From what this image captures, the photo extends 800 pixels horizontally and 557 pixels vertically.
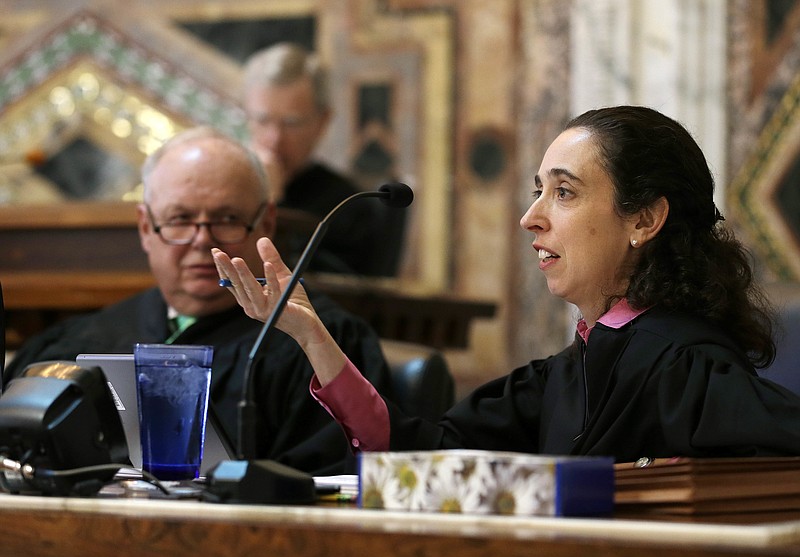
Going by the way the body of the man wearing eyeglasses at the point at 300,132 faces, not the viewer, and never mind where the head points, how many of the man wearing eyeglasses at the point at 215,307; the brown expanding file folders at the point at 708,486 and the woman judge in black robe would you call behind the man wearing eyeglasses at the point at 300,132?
0

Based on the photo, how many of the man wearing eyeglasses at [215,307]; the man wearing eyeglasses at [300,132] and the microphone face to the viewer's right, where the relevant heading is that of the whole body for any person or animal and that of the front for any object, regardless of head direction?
1

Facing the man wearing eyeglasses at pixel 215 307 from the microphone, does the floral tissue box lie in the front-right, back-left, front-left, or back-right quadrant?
back-right

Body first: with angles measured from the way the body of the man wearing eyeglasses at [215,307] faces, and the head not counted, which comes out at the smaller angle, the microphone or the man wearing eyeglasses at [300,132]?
the microphone

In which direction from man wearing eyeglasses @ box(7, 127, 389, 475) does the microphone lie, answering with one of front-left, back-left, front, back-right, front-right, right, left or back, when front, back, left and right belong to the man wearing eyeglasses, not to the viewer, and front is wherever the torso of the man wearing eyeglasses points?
front

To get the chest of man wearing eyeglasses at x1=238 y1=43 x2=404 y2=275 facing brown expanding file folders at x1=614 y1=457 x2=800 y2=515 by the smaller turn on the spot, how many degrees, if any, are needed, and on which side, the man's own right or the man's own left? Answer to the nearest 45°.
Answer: approximately 45° to the man's own left

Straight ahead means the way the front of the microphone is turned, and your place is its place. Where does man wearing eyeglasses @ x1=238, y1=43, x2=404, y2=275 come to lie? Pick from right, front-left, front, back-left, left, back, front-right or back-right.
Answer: left

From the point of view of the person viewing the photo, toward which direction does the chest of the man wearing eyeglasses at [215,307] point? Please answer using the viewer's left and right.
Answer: facing the viewer

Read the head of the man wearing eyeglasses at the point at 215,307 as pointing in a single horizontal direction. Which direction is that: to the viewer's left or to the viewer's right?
to the viewer's right

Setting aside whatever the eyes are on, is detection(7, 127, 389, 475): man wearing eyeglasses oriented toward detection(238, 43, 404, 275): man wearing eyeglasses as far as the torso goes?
no

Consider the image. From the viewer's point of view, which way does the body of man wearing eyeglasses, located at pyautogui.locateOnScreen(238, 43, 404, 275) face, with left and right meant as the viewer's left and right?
facing the viewer and to the left of the viewer

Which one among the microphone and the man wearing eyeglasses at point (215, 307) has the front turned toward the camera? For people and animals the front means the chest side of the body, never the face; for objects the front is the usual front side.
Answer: the man wearing eyeglasses

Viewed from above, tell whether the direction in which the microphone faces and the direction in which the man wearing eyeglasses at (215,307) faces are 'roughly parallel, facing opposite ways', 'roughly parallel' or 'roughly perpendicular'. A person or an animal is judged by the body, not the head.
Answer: roughly perpendicular

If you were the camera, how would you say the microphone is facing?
facing to the right of the viewer

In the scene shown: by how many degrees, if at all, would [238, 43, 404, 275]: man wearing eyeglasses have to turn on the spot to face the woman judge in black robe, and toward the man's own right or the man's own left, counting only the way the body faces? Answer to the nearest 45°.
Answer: approximately 45° to the man's own left

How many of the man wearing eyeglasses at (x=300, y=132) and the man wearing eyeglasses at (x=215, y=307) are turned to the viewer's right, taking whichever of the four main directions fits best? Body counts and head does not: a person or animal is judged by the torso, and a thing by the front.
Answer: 0
